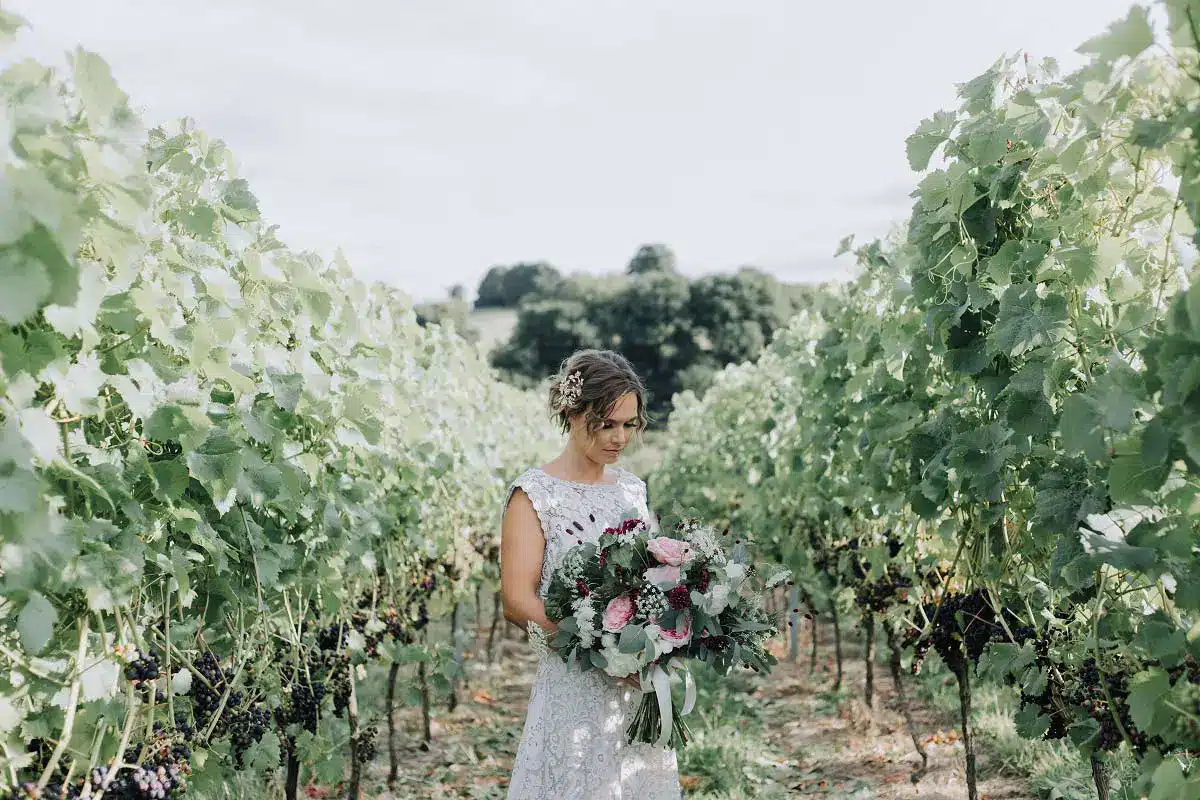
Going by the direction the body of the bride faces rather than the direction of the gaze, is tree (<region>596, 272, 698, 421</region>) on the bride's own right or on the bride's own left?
on the bride's own left

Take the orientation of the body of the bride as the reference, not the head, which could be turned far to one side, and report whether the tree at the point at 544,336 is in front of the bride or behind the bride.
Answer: behind

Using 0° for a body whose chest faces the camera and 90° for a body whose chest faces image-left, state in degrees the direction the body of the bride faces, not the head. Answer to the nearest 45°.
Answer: approximately 315°

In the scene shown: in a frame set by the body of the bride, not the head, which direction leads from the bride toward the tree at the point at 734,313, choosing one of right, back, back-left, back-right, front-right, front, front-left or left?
back-left

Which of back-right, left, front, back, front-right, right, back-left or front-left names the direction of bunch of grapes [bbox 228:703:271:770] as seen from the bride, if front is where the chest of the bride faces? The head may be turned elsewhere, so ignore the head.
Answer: back-right

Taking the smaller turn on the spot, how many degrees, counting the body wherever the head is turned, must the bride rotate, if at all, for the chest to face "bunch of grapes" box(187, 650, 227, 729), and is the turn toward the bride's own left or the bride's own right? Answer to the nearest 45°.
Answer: approximately 135° to the bride's own right
